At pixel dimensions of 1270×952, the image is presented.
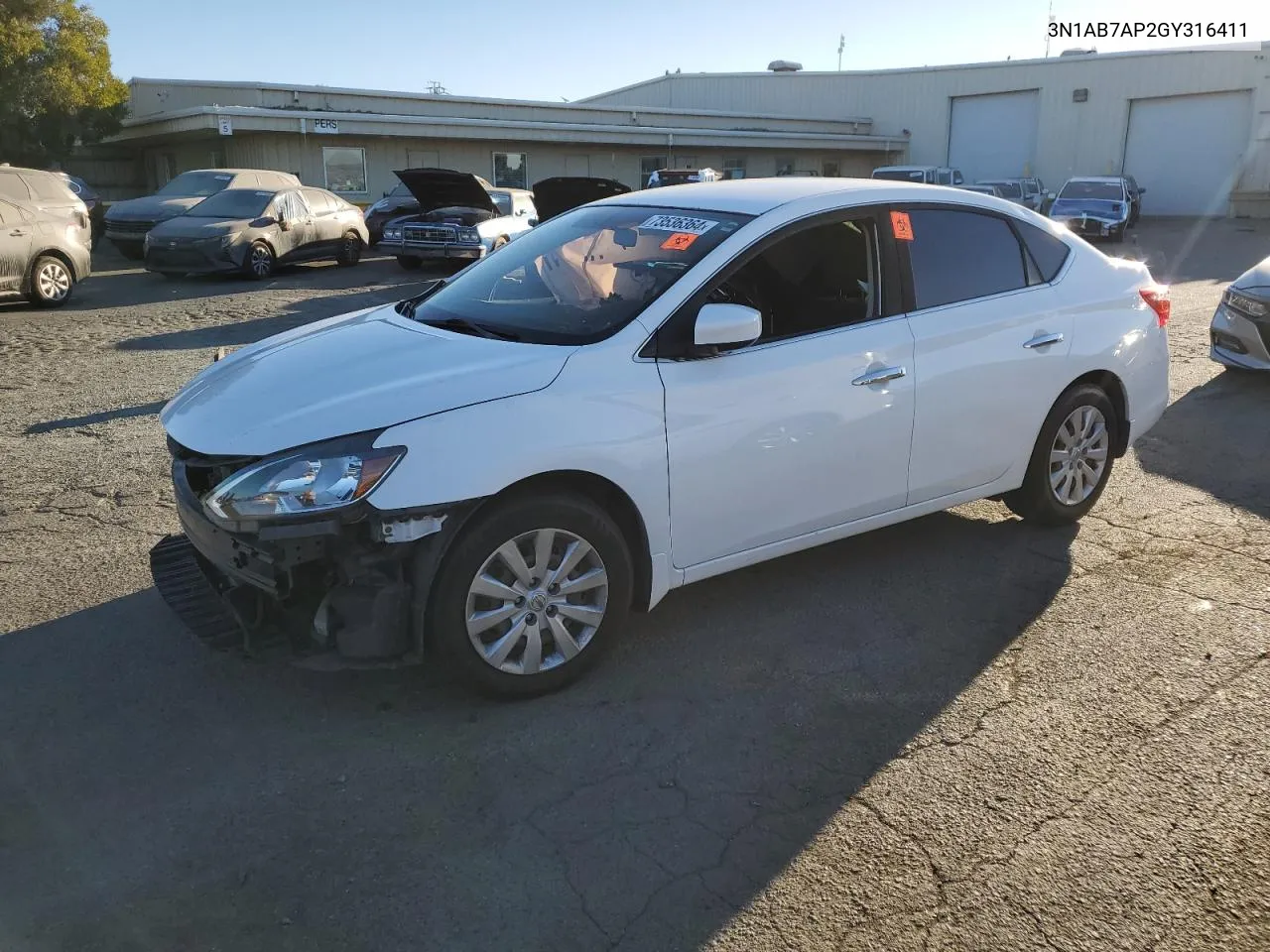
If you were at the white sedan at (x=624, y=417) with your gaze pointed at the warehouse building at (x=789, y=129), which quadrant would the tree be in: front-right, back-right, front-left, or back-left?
front-left

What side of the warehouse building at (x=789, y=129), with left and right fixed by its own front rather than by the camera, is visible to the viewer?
front

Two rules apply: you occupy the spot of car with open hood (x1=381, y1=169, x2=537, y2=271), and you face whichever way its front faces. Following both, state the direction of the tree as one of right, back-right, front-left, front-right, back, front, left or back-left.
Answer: right

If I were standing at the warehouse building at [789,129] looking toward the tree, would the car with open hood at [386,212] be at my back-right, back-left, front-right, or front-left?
front-left

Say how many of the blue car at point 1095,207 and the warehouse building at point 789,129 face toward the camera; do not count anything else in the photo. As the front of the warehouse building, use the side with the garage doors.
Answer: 2

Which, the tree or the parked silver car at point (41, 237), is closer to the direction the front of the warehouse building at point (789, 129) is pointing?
the parked silver car

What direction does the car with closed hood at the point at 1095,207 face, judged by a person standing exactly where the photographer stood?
facing the viewer

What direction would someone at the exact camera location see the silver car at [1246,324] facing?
facing the viewer and to the left of the viewer

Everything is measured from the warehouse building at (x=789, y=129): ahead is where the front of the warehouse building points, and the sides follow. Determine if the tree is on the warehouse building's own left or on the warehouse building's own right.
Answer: on the warehouse building's own right

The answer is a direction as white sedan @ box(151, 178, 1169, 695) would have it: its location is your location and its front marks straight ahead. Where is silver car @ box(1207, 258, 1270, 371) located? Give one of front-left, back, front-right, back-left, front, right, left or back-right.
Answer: back
